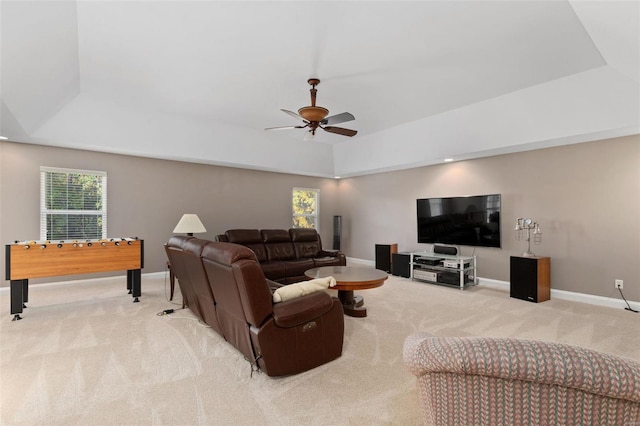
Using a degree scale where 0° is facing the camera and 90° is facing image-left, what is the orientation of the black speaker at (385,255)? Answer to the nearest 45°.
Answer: approximately 45°

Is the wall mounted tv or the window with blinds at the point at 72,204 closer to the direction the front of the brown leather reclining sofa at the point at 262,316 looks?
the wall mounted tv

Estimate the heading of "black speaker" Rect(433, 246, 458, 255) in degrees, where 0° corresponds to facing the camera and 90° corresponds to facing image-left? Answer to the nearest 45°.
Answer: approximately 45°

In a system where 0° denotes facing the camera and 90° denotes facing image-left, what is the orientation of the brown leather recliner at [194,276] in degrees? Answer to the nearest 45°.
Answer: approximately 225°

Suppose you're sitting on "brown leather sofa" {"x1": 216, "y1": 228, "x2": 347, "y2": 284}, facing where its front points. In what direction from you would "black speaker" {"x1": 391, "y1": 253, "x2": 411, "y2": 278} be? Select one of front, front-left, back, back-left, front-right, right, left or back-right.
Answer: front-left

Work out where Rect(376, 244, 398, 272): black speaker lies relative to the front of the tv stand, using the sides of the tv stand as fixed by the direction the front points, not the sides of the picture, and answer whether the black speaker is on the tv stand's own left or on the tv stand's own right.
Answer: on the tv stand's own right

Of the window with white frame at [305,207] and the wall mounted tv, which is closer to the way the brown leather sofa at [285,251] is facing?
the wall mounted tv

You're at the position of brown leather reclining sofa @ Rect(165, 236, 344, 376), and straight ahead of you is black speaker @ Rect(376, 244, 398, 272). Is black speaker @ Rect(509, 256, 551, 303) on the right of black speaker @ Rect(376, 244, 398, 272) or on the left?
right

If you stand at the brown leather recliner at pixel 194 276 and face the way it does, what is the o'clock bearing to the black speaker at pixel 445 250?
The black speaker is roughly at 1 o'clock from the brown leather recliner.
